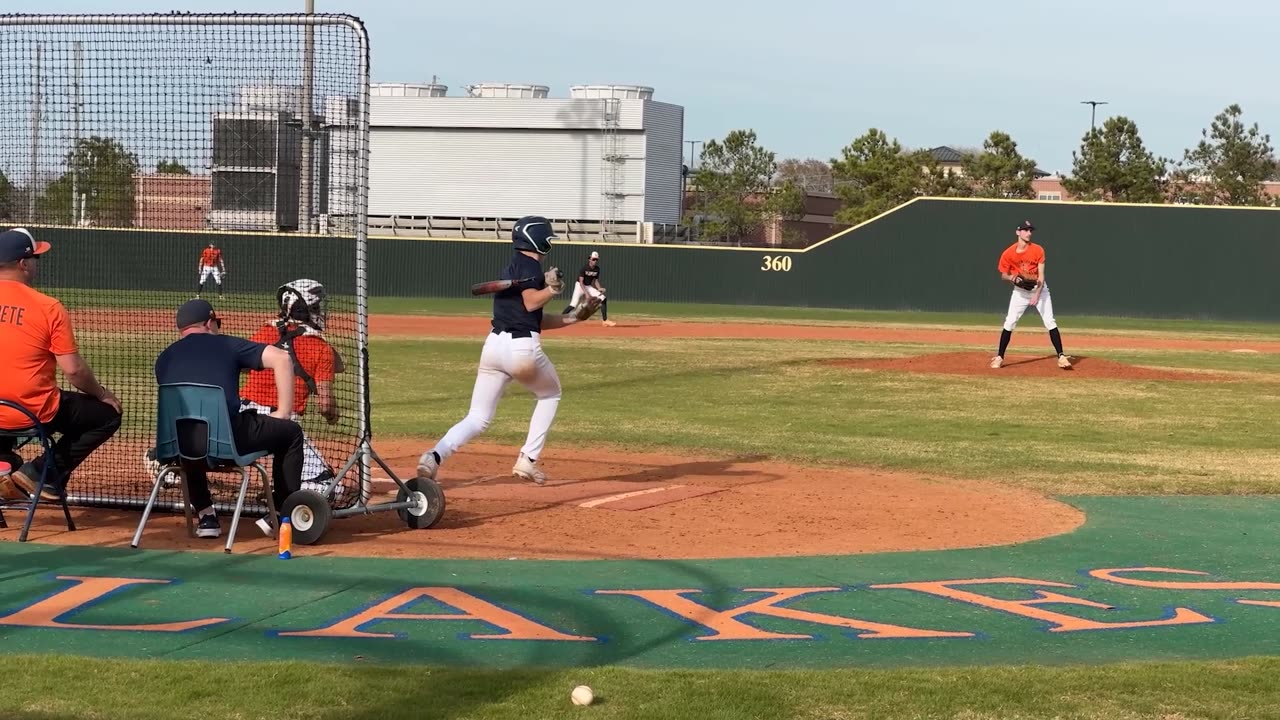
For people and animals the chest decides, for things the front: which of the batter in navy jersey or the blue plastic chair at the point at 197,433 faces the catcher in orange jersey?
the blue plastic chair

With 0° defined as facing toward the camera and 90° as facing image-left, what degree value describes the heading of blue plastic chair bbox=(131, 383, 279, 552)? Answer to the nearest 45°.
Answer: approximately 225°

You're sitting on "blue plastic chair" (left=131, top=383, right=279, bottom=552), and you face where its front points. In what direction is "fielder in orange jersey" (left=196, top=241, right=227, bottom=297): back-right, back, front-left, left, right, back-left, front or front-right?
front-left

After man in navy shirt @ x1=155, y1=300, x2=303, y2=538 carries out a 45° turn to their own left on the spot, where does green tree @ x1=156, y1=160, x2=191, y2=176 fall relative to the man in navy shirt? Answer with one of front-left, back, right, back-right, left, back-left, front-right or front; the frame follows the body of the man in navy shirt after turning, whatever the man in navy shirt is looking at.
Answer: front

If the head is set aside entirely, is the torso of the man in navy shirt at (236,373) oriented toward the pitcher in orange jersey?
yes

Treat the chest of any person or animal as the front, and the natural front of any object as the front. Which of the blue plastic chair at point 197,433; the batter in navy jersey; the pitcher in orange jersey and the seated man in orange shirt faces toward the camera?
the pitcher in orange jersey

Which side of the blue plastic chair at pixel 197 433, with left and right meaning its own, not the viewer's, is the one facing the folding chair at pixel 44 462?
left

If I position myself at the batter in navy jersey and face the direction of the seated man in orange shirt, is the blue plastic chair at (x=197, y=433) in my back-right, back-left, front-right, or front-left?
front-left

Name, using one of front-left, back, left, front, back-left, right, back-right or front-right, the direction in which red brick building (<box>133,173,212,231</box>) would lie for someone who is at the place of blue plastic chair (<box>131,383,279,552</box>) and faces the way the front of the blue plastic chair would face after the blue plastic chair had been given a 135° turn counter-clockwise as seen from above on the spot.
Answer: right

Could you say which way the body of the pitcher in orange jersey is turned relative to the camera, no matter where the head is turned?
toward the camera

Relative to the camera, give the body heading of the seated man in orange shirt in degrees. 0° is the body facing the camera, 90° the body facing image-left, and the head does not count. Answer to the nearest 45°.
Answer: approximately 225°

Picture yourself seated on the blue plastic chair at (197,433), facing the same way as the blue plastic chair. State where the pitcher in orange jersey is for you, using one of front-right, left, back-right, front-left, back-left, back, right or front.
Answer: front
